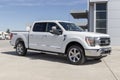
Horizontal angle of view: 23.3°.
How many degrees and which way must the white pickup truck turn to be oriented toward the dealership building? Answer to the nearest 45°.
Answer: approximately 135° to its left

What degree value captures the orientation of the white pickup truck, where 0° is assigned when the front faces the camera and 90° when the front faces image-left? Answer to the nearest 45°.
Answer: approximately 315°
